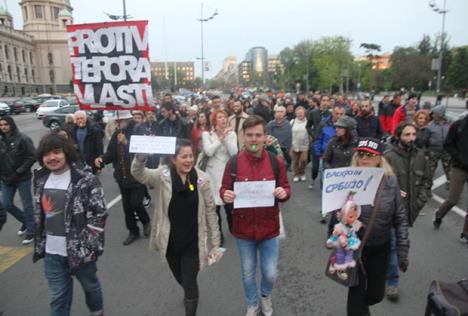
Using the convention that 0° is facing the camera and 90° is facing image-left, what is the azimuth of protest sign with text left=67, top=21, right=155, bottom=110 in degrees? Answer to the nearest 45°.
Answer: approximately 0°

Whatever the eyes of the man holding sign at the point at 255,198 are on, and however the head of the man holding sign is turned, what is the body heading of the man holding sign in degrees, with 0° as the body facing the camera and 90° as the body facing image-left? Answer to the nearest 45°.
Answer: approximately 0°

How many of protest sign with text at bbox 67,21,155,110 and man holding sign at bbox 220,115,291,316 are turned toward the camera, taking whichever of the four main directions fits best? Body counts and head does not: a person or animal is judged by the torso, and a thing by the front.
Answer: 2

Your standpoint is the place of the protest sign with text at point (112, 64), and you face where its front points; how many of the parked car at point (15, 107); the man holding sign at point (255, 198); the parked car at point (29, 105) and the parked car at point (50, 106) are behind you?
3

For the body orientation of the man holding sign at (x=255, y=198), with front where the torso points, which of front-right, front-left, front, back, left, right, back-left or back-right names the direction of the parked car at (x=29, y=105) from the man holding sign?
back-right

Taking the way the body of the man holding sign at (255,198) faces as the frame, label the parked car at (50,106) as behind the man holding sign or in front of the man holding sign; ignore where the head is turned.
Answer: behind

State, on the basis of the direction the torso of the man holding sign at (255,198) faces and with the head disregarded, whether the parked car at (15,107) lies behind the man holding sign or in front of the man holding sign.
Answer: behind

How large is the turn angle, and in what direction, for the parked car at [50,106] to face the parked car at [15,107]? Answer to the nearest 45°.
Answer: approximately 135° to its right

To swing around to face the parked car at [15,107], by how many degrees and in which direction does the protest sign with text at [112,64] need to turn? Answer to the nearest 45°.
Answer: approximately 180°

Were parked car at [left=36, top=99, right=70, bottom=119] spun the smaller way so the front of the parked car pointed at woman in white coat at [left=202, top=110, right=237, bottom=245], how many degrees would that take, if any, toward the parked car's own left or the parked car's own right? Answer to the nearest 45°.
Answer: approximately 45° to the parked car's own left
